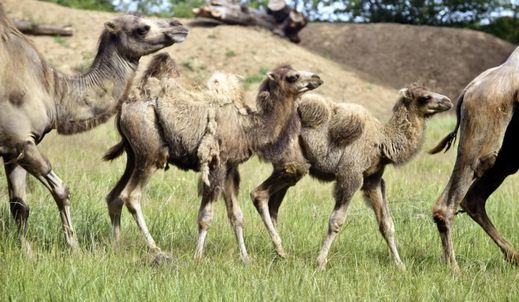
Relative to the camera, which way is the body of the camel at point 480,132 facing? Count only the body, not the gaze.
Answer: to the viewer's right

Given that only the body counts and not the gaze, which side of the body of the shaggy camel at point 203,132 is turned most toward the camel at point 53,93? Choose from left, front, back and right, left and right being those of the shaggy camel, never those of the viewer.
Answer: back

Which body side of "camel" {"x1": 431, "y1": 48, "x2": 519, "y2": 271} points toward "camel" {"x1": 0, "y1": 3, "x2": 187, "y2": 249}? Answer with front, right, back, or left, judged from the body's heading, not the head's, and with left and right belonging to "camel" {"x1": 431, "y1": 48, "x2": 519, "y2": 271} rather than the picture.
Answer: back

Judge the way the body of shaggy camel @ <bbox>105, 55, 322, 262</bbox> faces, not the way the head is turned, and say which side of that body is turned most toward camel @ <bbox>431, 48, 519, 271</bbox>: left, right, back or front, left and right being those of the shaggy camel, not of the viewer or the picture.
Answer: front

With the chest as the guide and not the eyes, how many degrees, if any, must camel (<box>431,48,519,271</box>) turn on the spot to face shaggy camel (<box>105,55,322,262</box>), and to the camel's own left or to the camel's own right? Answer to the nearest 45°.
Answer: approximately 180°

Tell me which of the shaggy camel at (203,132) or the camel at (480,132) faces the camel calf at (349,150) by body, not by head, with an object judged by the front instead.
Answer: the shaggy camel

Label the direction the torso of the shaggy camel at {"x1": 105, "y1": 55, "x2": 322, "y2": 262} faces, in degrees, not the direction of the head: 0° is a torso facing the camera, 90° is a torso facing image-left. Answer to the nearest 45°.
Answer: approximately 270°

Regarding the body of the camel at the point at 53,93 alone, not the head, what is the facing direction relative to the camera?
to the viewer's right

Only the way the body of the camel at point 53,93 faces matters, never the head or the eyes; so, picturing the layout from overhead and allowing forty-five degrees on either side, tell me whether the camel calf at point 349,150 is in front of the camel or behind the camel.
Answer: in front

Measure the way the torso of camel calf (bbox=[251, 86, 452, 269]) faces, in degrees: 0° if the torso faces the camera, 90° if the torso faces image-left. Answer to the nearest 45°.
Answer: approximately 270°

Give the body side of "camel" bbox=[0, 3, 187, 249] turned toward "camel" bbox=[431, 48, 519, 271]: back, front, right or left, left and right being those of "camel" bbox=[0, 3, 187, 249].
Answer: front
